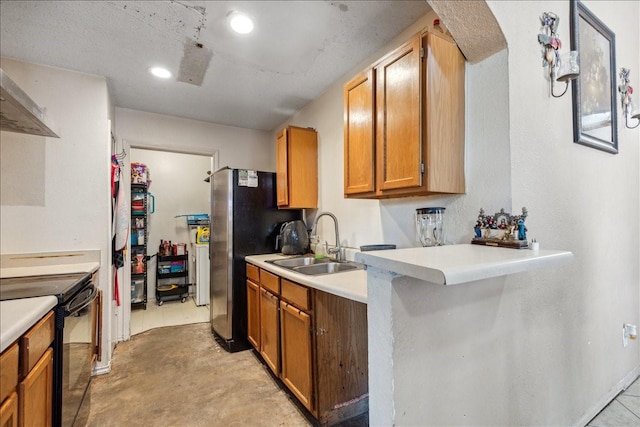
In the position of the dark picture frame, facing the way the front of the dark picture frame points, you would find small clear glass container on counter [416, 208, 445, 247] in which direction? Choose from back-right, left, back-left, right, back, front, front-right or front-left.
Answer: right

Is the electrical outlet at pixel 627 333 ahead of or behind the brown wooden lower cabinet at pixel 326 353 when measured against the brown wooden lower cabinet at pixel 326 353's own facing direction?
behind

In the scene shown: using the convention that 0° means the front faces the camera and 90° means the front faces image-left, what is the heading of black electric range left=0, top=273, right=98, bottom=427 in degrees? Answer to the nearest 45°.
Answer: approximately 270°

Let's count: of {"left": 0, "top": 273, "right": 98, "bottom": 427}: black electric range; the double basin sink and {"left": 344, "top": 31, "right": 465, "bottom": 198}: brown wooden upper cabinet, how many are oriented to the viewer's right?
1

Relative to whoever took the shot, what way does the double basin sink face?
facing the viewer and to the left of the viewer

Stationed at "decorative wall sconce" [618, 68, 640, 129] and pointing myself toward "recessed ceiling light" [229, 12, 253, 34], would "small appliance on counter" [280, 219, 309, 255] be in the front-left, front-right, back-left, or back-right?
front-right

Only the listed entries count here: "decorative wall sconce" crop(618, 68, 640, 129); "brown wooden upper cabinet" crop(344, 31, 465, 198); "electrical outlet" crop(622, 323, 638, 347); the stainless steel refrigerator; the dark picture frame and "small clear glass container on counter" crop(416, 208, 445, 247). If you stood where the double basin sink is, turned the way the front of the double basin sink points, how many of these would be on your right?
1

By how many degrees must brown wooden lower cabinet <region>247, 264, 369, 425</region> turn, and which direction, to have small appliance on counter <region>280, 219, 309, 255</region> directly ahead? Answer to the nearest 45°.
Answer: approximately 135° to its right

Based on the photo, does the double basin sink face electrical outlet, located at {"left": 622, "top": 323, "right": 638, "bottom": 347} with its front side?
no

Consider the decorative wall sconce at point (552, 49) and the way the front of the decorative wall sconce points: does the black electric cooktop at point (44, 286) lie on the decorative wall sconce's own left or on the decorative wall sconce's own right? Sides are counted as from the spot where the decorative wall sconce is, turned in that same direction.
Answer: on the decorative wall sconce's own right

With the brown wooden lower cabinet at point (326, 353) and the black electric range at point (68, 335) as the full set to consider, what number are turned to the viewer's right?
1

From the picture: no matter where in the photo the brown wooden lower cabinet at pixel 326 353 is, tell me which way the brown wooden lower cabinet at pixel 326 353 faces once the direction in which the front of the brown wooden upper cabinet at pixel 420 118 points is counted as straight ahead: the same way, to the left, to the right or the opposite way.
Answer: the same way

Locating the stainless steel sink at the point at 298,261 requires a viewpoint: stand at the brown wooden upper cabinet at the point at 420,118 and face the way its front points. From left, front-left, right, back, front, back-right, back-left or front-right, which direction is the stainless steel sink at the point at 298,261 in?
right
